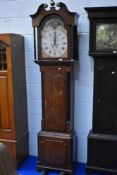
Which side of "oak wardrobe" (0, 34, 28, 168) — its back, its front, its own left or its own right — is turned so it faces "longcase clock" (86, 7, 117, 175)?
left

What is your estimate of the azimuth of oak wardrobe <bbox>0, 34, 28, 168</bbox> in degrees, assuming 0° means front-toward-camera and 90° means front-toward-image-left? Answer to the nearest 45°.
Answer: approximately 45°

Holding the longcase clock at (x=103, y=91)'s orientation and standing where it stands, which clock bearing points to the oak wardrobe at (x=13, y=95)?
The oak wardrobe is roughly at 3 o'clock from the longcase clock.

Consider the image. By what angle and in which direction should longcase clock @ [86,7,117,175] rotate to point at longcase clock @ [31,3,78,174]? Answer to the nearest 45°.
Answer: approximately 90° to its right

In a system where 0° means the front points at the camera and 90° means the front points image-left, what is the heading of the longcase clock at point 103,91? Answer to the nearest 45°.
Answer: approximately 0°
